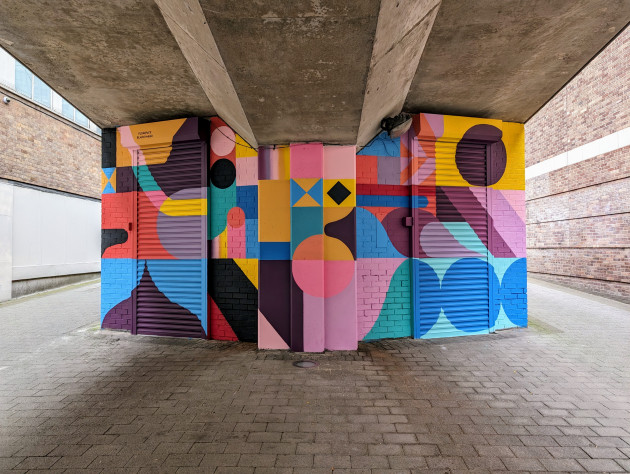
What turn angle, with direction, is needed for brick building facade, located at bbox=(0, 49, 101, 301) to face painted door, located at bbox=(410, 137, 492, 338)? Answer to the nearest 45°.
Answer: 0° — it already faces it

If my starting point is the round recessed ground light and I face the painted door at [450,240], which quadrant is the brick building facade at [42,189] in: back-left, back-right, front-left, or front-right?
back-left

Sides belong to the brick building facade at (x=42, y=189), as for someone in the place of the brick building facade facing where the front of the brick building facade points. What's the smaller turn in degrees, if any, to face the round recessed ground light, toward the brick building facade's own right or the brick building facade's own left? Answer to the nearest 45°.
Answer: approximately 45° to the brick building facade's own right

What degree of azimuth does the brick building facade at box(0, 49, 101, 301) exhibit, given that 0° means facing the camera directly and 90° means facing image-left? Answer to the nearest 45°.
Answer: approximately 315°

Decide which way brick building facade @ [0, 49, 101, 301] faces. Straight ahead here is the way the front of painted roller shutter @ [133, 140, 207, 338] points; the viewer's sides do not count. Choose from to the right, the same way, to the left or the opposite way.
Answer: to the left

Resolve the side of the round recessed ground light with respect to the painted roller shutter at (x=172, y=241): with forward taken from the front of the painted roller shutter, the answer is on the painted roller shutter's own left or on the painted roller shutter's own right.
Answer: on the painted roller shutter's own left

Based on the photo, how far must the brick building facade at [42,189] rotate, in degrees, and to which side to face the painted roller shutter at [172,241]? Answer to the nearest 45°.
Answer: approximately 45° to its right

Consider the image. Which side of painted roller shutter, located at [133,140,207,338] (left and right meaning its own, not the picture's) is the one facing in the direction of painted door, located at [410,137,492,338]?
left

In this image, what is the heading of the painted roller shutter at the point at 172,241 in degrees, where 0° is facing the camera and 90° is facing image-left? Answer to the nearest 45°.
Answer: approximately 45°

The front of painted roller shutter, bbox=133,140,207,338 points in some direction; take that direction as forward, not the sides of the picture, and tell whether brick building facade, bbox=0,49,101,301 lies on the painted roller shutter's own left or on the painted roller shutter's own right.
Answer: on the painted roller shutter's own right

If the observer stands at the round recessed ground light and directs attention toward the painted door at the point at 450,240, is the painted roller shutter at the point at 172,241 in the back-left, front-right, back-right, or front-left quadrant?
back-left

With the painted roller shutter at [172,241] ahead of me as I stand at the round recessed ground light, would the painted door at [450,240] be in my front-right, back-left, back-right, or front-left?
back-right
